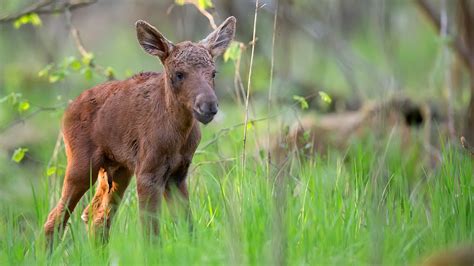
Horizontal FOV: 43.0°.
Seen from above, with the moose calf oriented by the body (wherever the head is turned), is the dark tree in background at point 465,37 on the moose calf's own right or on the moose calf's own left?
on the moose calf's own left

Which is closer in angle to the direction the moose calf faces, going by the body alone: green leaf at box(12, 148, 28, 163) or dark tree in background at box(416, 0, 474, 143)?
the dark tree in background

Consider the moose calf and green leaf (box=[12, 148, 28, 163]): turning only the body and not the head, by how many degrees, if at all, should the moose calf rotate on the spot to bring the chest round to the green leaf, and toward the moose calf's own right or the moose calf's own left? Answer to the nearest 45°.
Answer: approximately 180°

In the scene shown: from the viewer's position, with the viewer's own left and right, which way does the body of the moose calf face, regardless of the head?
facing the viewer and to the right of the viewer
